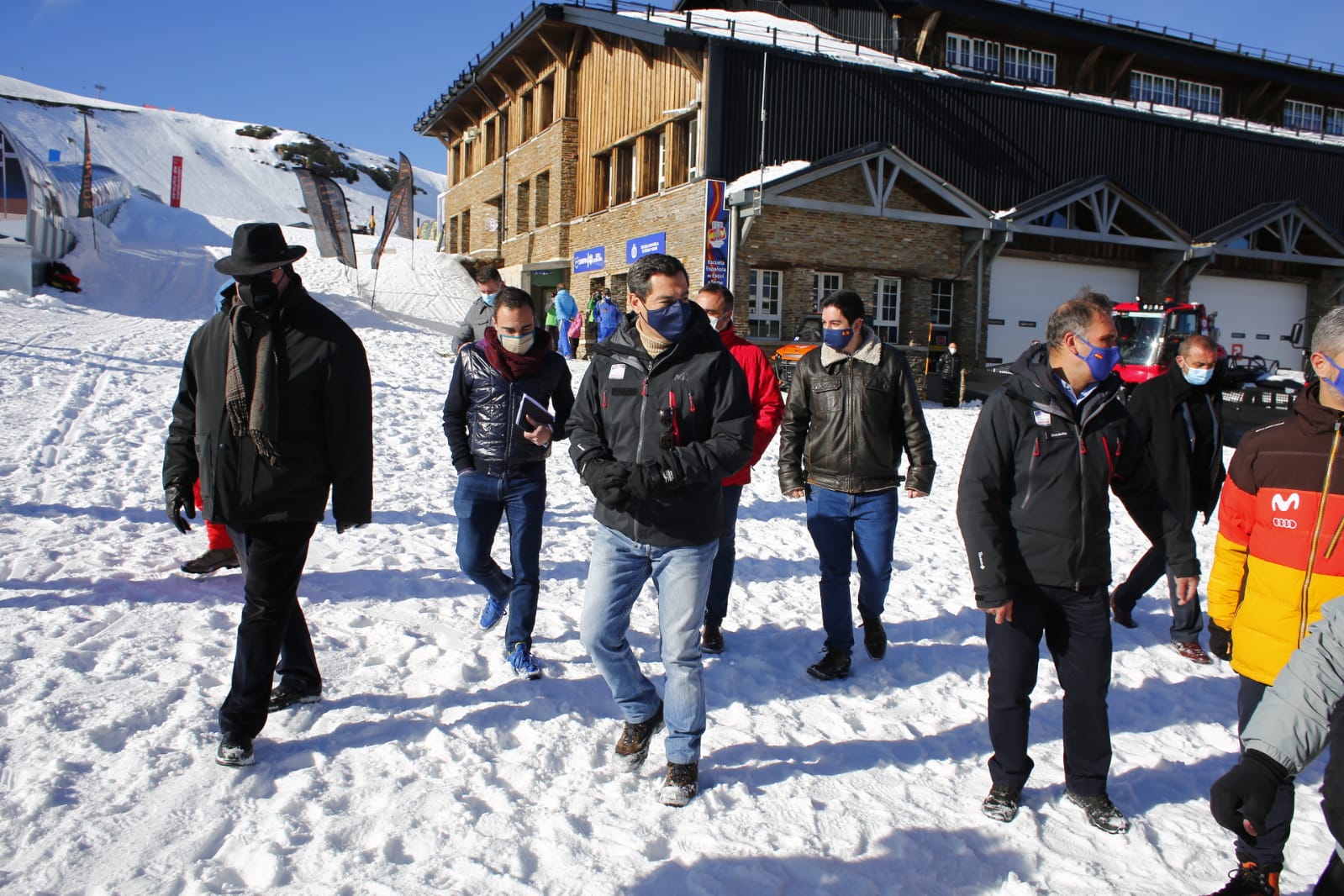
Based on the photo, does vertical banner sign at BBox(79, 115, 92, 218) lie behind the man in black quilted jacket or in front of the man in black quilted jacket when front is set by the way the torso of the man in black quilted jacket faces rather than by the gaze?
behind

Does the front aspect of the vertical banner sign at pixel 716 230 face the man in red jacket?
yes

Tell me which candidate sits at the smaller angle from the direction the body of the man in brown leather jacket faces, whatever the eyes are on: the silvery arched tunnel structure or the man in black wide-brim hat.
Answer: the man in black wide-brim hat

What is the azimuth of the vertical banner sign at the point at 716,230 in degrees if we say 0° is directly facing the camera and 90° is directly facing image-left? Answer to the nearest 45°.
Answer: approximately 0°

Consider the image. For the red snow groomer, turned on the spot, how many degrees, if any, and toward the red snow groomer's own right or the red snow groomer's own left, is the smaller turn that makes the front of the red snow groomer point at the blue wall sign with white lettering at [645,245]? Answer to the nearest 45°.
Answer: approximately 45° to the red snow groomer's own right

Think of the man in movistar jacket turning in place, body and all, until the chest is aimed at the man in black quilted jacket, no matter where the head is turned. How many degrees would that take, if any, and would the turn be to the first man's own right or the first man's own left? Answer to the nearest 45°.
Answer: approximately 90° to the first man's own right
